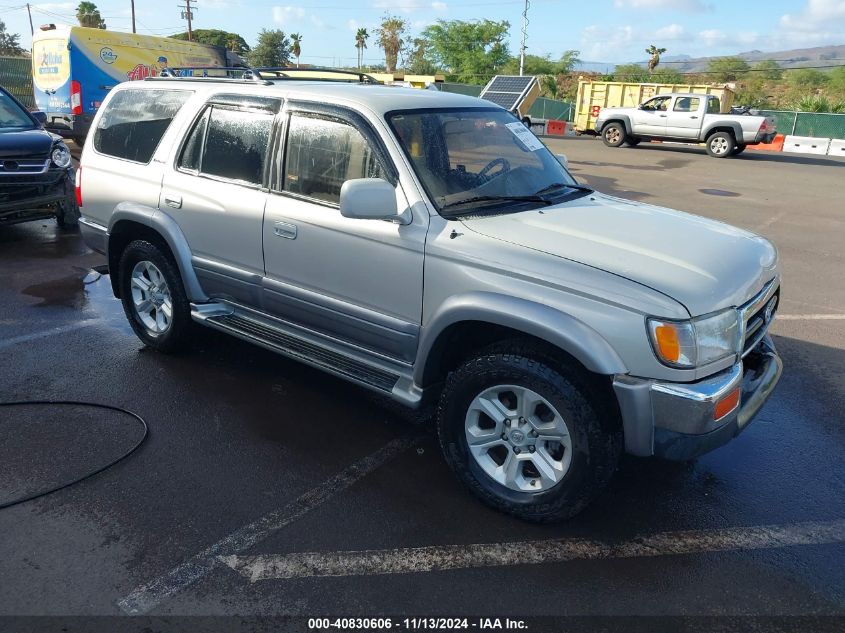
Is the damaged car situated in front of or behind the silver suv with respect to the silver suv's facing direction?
behind

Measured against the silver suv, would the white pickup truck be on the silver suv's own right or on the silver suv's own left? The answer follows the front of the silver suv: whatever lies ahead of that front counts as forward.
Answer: on the silver suv's own left

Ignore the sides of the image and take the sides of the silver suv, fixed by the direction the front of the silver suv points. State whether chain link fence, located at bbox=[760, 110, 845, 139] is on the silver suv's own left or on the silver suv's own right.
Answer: on the silver suv's own left

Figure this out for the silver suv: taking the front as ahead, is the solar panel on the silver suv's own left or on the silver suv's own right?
on the silver suv's own left

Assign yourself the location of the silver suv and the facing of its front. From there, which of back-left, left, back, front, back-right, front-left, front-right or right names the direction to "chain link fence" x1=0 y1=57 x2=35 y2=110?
back

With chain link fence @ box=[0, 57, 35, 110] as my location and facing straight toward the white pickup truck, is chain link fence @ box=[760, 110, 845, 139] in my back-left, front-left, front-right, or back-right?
front-left

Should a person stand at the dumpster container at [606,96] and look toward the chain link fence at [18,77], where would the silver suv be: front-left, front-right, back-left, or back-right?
front-left

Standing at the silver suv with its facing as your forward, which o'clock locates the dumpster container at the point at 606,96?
The dumpster container is roughly at 8 o'clock from the silver suv.

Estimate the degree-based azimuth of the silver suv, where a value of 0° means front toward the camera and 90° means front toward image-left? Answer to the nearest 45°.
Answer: approximately 315°
